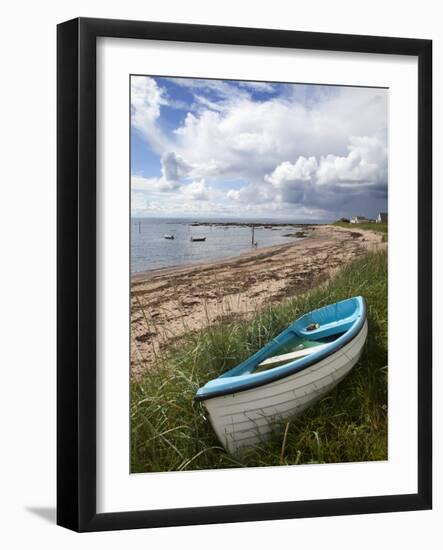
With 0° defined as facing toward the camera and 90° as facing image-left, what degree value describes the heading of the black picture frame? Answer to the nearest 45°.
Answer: approximately 315°
